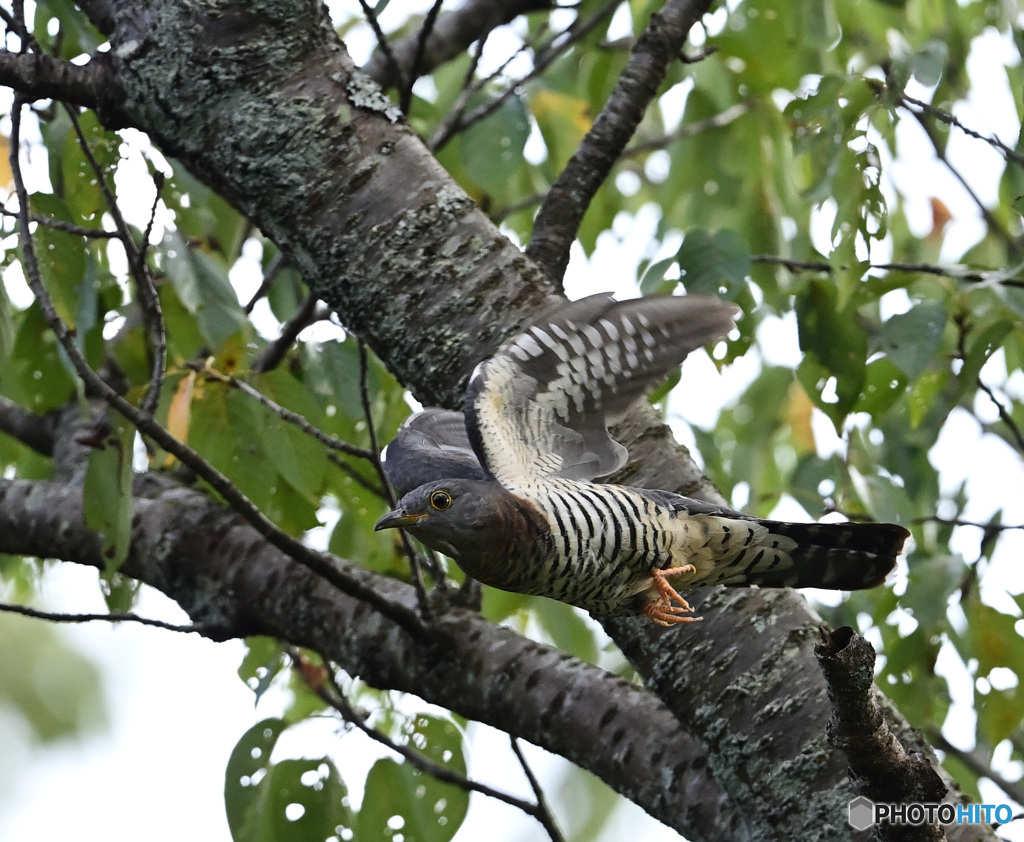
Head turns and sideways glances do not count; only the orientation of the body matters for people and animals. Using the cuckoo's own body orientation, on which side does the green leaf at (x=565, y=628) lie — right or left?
on its right

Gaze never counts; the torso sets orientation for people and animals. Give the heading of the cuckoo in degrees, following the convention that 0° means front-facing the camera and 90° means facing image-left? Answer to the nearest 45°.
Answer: approximately 90°

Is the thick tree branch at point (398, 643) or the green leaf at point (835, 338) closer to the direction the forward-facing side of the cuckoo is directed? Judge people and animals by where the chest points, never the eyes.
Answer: the thick tree branch
